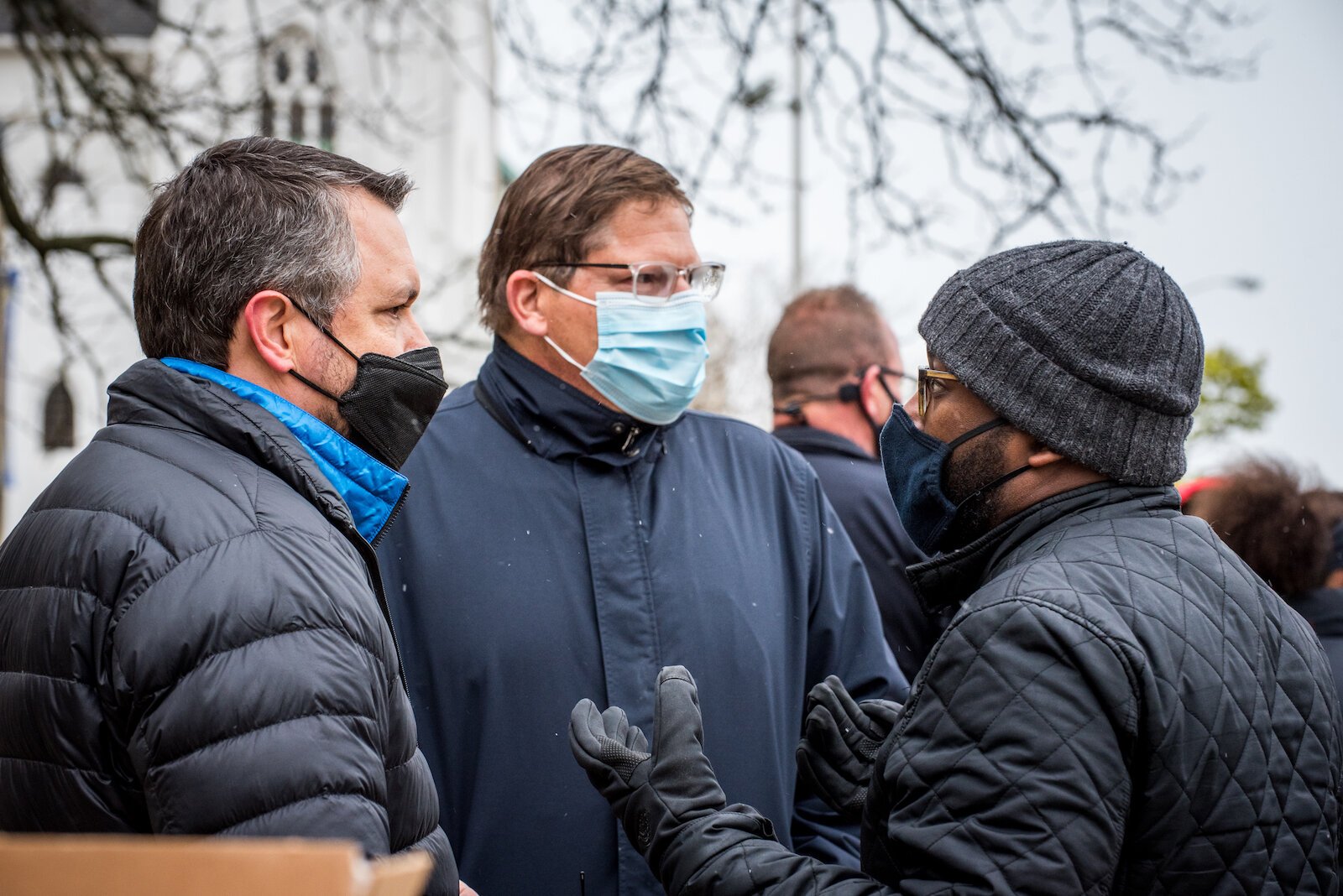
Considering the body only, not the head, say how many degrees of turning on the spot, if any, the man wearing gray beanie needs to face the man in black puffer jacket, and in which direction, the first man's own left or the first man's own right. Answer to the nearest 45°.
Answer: approximately 45° to the first man's own left

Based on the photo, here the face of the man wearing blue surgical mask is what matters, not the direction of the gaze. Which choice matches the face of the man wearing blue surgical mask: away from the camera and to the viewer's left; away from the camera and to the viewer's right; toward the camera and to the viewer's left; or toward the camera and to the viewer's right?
toward the camera and to the viewer's right

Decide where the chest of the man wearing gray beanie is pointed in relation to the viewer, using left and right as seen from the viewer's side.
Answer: facing away from the viewer and to the left of the viewer

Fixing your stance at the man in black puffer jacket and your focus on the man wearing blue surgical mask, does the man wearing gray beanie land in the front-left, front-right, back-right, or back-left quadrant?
front-right

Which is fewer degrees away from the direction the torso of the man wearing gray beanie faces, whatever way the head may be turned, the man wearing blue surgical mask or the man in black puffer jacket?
the man wearing blue surgical mask

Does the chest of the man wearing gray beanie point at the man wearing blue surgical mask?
yes

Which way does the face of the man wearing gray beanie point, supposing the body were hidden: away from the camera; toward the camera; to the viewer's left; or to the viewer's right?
to the viewer's left

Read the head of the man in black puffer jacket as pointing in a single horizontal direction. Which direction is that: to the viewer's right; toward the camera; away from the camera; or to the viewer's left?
to the viewer's right
